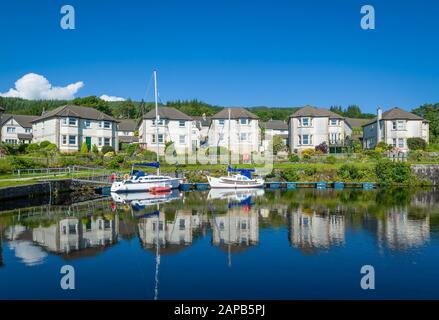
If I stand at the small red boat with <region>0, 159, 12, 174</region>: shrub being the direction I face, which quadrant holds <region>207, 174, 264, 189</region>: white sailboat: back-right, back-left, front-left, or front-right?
back-right

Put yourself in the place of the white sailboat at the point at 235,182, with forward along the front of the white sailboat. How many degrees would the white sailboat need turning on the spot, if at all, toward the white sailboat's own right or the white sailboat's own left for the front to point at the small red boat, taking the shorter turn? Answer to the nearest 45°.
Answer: approximately 45° to the white sailboat's own left

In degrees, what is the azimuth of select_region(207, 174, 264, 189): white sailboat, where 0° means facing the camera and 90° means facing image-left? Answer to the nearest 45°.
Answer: approximately 90°

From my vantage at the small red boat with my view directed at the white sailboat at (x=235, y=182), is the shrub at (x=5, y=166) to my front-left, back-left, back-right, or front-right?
back-left

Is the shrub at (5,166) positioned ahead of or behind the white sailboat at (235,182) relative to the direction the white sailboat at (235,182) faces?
ahead
